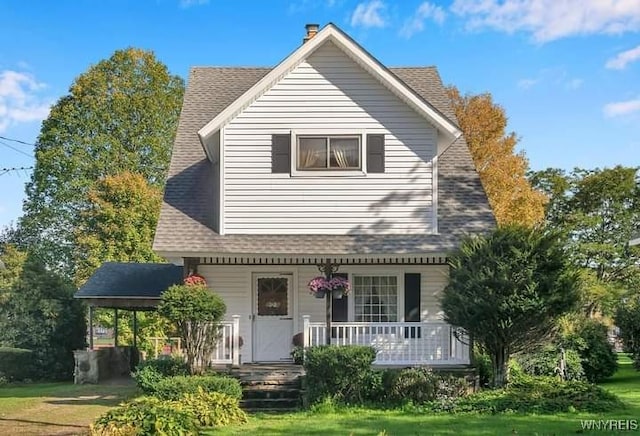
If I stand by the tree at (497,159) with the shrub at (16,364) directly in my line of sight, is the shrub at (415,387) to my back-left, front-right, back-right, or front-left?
front-left

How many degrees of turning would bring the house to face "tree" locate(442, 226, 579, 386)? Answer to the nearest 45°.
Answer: approximately 45° to its left

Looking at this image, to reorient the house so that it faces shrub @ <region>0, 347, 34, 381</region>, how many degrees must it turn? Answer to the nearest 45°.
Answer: approximately 135° to its right

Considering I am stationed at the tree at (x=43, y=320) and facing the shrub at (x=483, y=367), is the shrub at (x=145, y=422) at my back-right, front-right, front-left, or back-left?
front-right

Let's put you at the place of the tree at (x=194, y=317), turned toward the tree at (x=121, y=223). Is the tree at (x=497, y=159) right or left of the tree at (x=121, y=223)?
right

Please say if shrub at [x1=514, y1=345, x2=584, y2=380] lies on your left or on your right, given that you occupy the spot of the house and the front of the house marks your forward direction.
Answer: on your left

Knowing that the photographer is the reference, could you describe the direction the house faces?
facing the viewer

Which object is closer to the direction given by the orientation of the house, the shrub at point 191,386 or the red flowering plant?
the shrub

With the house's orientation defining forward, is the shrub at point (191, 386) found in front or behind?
in front

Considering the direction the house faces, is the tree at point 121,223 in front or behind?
behind
